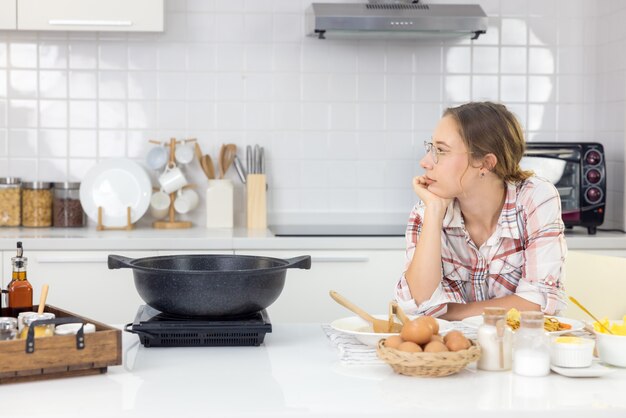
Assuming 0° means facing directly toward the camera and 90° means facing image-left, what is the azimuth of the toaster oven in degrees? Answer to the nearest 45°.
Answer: approximately 0°

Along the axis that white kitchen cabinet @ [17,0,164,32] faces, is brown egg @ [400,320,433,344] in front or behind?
in front

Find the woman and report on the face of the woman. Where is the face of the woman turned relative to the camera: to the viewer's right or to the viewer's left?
to the viewer's left

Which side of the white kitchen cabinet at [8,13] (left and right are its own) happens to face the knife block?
left

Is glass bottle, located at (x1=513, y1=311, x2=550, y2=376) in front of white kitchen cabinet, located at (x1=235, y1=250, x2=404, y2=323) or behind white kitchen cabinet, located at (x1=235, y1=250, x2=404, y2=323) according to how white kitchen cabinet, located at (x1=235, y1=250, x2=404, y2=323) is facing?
in front

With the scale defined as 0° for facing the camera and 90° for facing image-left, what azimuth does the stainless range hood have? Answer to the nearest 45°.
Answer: approximately 0°
